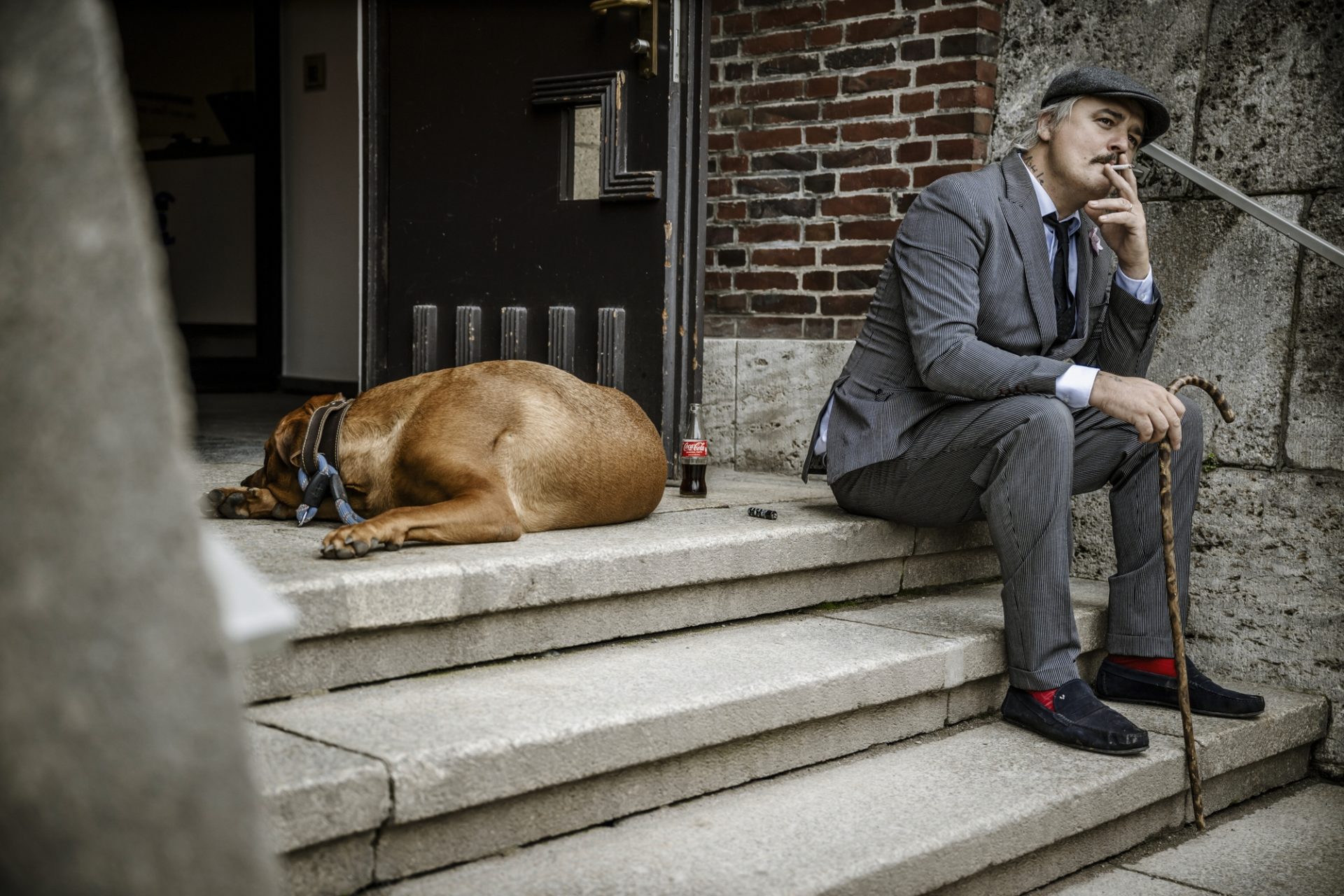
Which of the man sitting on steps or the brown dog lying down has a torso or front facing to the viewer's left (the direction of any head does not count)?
the brown dog lying down

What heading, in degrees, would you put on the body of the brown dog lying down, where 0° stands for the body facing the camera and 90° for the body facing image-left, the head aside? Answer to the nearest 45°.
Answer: approximately 90°

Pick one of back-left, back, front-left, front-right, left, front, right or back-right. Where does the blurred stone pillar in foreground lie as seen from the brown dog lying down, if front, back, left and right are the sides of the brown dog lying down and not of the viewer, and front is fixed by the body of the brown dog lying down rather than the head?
left

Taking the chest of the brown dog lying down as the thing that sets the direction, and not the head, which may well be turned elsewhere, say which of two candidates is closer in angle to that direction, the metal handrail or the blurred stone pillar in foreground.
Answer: the blurred stone pillar in foreground

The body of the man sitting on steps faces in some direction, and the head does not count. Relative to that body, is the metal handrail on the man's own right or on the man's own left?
on the man's own left

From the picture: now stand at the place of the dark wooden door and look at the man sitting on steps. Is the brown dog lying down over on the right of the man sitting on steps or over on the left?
right

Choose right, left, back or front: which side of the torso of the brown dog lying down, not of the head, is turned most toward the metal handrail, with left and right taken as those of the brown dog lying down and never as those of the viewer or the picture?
back

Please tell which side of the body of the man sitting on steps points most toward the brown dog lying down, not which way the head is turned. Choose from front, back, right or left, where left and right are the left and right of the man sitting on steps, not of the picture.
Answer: right

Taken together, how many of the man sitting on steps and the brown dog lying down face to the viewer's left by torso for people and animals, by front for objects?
1

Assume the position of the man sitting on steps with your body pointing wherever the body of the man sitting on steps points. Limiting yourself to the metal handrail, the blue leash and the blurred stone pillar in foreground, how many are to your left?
1

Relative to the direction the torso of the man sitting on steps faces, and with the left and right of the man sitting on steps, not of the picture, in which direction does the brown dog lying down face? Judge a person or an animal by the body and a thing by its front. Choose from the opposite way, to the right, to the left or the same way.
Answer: to the right

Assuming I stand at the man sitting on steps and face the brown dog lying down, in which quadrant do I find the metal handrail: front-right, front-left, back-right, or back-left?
back-right

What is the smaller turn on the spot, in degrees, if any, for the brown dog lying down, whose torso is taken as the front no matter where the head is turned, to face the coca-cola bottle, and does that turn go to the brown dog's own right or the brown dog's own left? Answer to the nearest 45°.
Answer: approximately 135° to the brown dog's own right

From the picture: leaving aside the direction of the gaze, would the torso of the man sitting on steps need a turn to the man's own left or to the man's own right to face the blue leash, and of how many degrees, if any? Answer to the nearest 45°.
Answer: approximately 90° to the man's own right

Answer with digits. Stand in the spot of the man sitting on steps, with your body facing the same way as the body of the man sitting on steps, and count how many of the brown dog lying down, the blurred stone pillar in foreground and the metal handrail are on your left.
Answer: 1
